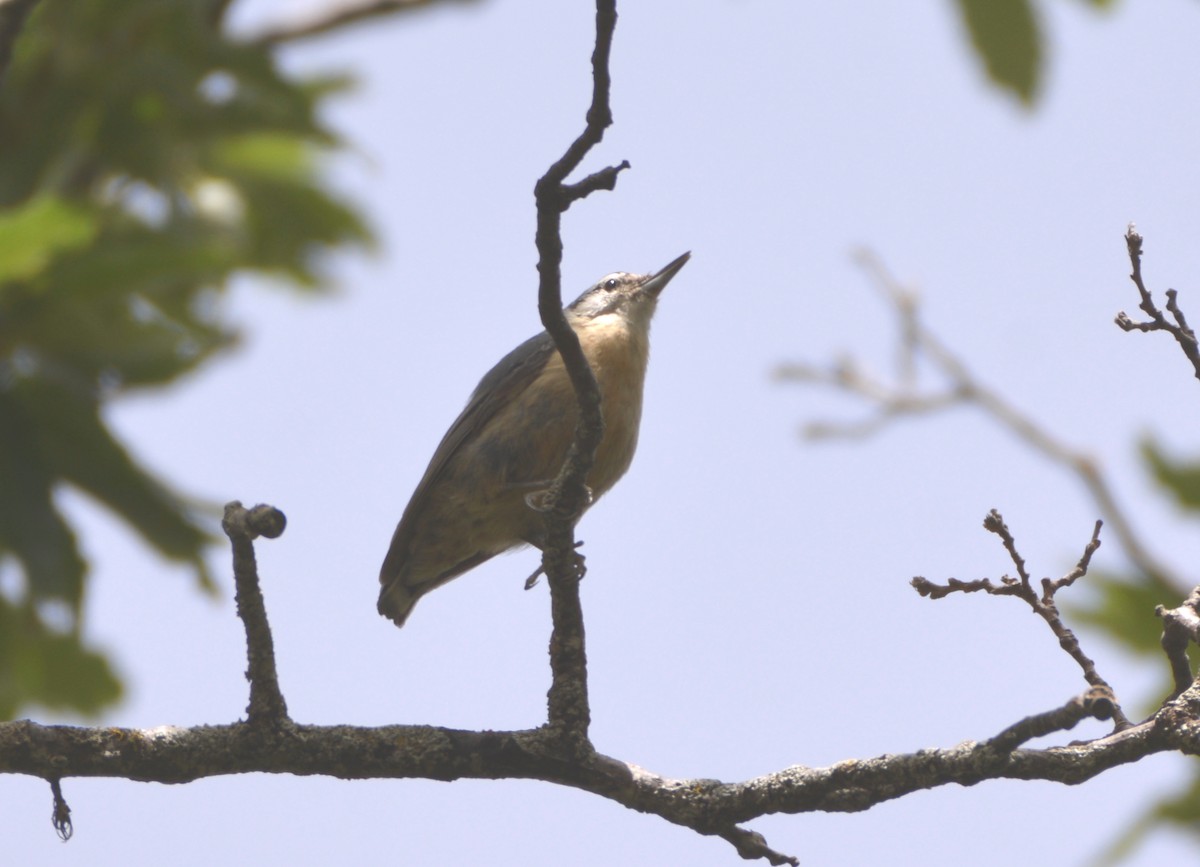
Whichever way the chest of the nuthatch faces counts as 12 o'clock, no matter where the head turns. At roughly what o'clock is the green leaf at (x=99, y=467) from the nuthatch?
The green leaf is roughly at 6 o'clock from the nuthatch.

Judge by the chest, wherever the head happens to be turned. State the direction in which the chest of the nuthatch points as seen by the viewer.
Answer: to the viewer's right
